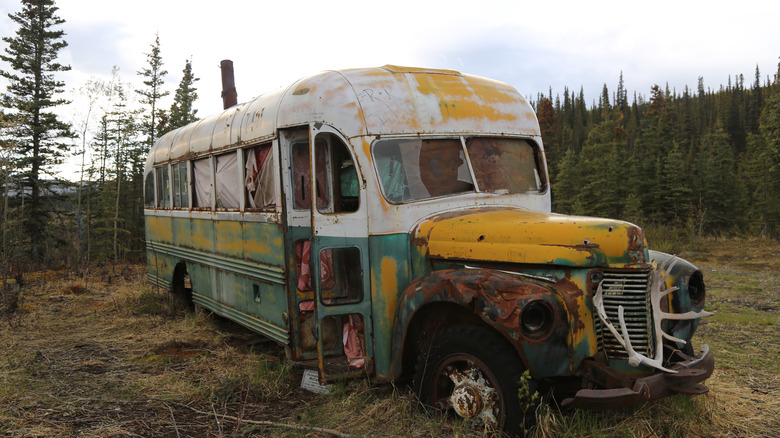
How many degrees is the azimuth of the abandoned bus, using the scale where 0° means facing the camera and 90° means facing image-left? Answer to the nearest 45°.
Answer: approximately 315°

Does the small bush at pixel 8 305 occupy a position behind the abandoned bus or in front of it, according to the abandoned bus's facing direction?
behind
